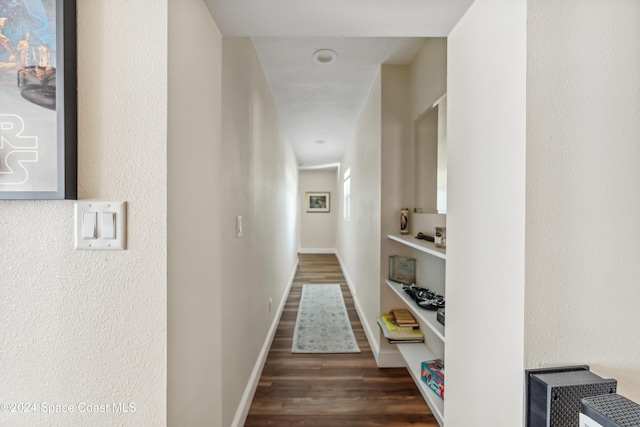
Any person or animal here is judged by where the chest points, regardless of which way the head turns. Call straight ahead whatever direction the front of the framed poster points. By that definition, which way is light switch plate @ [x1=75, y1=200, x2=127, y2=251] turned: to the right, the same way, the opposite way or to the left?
the same way

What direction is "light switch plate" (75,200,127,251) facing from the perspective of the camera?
toward the camera

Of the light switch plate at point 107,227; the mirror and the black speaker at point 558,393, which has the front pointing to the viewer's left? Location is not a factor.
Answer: the mirror

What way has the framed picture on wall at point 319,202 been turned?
toward the camera

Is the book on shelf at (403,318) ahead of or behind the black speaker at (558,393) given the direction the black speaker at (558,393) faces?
behind

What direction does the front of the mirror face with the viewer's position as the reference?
facing to the left of the viewer

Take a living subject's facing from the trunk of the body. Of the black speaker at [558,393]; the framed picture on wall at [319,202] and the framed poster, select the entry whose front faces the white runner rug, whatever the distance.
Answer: the framed picture on wall

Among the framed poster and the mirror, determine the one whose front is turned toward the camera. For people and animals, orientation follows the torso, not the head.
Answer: the framed poster

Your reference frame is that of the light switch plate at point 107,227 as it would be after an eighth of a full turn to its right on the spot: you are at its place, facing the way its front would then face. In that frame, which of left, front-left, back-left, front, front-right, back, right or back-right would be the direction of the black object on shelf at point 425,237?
back-left

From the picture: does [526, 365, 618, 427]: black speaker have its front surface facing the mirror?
no

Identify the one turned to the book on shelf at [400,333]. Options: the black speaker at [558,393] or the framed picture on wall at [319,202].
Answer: the framed picture on wall

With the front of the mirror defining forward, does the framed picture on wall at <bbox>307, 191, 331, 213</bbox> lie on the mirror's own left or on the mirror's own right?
on the mirror's own right

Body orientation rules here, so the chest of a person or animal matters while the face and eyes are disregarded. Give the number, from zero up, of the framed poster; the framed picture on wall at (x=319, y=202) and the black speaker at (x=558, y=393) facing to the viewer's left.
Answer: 0

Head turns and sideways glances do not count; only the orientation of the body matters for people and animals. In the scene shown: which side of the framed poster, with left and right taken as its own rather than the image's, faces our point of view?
front

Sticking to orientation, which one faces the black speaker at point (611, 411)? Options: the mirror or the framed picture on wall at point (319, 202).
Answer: the framed picture on wall

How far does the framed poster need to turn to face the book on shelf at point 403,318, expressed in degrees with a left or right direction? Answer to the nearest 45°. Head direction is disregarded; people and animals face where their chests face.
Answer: approximately 90° to its left

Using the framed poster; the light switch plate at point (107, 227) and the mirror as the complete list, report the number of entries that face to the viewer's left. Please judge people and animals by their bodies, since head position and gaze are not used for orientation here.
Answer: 1
